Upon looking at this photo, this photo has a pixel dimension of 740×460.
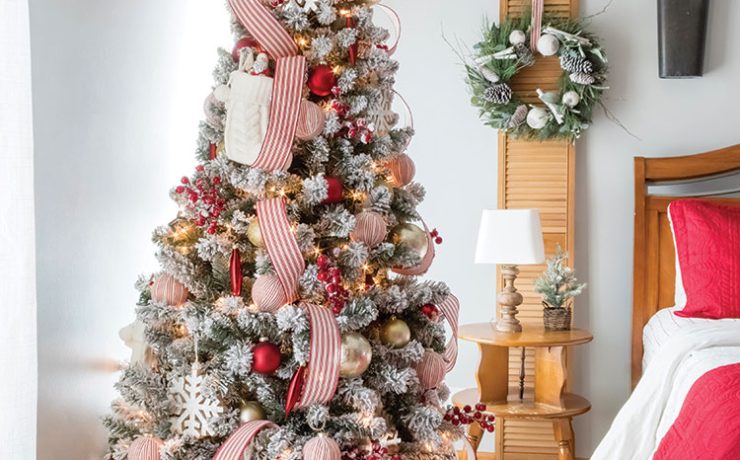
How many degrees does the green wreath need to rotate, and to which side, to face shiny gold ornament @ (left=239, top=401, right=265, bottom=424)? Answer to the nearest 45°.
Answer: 0° — it already faces it

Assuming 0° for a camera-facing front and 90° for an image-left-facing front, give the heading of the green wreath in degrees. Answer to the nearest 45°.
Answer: approximately 0°

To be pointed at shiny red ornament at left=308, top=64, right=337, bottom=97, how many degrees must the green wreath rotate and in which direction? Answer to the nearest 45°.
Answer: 0° — it already faces it
